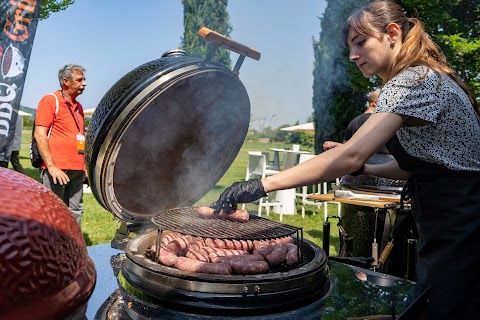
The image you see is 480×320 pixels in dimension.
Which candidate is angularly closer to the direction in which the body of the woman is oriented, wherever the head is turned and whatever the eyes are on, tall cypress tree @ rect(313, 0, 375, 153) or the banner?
the banner

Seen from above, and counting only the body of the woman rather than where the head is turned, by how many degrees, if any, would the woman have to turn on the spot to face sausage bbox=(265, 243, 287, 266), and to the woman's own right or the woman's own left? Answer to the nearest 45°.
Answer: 0° — they already face it

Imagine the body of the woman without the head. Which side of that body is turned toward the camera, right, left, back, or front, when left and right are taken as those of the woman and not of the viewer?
left

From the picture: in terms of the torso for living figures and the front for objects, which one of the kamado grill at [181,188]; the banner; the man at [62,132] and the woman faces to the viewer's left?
the woman

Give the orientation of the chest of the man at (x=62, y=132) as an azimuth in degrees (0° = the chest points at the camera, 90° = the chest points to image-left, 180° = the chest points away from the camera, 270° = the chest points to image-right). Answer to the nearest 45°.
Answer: approximately 315°

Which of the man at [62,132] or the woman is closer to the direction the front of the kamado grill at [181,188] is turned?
the woman

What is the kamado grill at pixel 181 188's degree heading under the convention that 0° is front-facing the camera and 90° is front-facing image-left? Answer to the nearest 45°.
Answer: approximately 315°

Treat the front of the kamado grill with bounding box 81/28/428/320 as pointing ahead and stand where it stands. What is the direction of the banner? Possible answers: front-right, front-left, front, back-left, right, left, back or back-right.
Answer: back

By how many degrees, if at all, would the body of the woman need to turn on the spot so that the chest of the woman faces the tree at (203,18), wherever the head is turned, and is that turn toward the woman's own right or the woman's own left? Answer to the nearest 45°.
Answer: approximately 45° to the woman's own right

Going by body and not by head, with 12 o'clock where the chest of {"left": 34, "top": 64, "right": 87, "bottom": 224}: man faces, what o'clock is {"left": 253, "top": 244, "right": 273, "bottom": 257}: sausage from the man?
The sausage is roughly at 1 o'clock from the man.

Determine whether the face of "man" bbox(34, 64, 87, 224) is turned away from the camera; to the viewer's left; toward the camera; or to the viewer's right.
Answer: to the viewer's right

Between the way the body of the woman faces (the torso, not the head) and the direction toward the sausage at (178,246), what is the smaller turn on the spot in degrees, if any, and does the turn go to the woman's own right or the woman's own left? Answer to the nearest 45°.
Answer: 0° — they already face it
